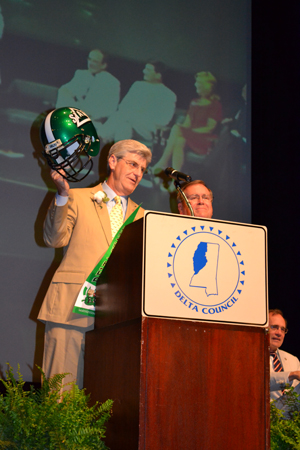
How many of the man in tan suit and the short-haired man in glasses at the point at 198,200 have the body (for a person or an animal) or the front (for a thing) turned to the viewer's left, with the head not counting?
0

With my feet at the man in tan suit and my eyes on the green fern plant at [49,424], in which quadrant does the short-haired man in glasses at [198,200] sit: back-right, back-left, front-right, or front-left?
back-left

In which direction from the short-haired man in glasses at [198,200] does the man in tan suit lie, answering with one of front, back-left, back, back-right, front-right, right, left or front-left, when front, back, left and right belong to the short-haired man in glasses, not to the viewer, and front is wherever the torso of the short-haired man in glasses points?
right

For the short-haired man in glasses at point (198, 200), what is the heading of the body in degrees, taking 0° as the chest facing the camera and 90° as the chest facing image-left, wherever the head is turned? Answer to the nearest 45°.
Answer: approximately 315°

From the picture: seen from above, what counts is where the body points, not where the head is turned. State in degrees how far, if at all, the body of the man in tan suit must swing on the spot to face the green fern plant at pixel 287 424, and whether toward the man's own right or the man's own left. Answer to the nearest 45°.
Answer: approximately 45° to the man's own left

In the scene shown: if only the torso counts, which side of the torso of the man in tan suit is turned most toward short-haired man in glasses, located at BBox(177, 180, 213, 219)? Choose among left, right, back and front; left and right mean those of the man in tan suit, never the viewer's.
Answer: left

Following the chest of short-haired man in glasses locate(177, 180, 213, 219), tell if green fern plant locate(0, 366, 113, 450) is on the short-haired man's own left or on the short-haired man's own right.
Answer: on the short-haired man's own right

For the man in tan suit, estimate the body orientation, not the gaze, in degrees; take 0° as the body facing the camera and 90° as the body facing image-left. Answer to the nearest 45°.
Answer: approximately 315°

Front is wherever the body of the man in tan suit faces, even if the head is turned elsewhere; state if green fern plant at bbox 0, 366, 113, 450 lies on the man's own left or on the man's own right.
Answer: on the man's own right

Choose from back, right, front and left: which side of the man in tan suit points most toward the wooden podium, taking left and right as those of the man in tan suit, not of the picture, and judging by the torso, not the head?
front
